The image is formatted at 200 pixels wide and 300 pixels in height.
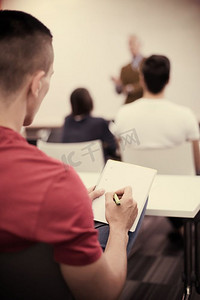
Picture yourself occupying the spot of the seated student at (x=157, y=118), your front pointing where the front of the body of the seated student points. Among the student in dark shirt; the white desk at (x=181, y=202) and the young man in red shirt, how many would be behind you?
2

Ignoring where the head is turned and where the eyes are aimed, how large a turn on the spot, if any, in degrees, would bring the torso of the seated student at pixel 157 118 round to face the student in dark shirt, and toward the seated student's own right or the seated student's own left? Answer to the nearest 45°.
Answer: approximately 45° to the seated student's own left

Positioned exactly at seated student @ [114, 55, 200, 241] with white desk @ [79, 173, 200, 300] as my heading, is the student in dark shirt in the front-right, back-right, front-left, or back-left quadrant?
back-right

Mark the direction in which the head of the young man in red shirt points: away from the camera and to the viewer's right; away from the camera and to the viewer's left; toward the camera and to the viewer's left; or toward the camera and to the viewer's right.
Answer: away from the camera and to the viewer's right

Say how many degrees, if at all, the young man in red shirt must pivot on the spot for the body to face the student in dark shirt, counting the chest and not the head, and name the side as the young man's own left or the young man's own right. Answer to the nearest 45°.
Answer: approximately 45° to the young man's own left

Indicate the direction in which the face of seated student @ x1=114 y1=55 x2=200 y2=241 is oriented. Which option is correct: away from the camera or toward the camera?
away from the camera

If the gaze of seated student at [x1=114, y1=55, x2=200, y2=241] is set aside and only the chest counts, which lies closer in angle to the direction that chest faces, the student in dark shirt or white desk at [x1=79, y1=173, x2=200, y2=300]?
the student in dark shirt

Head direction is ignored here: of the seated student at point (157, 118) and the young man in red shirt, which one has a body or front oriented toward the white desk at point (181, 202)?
the young man in red shirt

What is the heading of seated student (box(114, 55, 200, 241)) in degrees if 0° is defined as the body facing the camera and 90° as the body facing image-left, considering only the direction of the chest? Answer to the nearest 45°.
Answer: approximately 180°

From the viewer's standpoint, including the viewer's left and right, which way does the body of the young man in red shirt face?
facing away from the viewer and to the right of the viewer

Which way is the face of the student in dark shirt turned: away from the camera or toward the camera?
away from the camera

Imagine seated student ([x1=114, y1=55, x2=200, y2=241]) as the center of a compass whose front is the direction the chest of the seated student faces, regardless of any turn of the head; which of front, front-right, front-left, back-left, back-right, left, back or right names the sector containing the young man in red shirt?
back

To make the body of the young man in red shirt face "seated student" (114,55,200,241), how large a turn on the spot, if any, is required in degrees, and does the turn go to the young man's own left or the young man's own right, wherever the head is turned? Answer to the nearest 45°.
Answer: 0° — they already face them

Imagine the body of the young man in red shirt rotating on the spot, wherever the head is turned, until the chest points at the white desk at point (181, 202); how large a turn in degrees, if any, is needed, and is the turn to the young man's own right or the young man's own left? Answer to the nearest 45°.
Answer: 0° — they already face it
